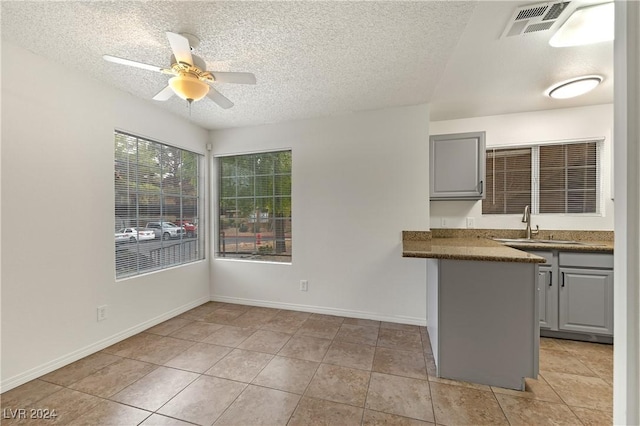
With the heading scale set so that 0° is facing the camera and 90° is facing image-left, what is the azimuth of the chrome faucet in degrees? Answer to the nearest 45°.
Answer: approximately 45°

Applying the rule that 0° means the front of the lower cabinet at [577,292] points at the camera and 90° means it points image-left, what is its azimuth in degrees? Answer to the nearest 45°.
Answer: approximately 0°

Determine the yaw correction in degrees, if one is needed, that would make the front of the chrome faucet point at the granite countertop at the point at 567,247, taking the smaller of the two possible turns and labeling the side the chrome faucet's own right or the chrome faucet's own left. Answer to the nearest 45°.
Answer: approximately 90° to the chrome faucet's own left
